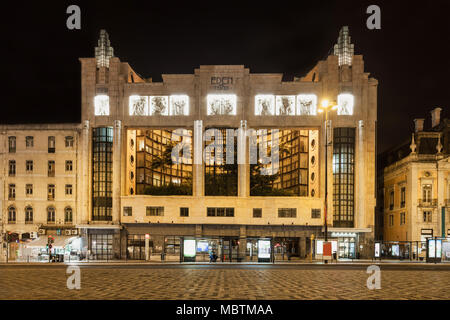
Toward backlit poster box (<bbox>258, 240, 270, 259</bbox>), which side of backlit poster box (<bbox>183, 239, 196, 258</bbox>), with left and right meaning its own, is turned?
left

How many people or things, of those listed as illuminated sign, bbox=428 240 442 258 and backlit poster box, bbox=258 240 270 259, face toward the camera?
2

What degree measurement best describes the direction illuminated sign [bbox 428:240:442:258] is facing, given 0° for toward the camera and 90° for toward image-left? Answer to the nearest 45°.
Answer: approximately 0°

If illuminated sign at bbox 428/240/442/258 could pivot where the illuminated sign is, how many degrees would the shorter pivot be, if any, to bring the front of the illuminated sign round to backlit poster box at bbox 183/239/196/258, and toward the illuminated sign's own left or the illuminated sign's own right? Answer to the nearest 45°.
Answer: approximately 45° to the illuminated sign's own right

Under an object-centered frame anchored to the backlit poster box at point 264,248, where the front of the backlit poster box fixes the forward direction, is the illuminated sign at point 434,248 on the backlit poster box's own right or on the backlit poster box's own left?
on the backlit poster box's own left

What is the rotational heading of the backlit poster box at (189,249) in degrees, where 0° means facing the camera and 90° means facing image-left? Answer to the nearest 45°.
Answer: approximately 0°
